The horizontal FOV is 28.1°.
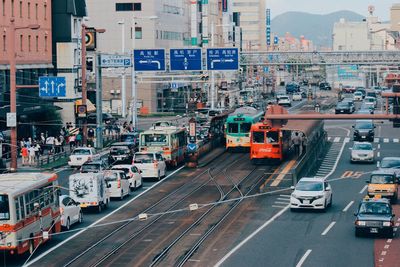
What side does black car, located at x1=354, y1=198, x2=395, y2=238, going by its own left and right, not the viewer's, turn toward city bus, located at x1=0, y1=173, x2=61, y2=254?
right

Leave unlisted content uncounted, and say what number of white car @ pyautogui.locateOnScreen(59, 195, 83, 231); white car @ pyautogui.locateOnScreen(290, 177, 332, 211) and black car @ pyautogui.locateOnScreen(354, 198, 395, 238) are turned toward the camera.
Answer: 2

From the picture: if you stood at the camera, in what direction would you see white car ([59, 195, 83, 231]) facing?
facing away from the viewer and to the right of the viewer

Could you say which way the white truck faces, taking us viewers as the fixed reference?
facing away from the viewer and to the right of the viewer

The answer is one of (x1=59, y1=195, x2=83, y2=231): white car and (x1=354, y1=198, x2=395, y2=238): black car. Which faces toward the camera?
the black car

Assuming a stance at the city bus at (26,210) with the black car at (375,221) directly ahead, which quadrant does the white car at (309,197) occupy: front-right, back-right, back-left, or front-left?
front-left

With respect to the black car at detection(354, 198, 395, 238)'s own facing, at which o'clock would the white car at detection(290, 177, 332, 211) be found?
The white car is roughly at 5 o'clock from the black car.

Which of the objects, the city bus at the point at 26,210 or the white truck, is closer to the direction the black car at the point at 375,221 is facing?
the city bus

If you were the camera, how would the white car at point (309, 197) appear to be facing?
facing the viewer

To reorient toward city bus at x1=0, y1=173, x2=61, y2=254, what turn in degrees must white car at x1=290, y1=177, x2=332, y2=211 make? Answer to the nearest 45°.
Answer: approximately 45° to its right

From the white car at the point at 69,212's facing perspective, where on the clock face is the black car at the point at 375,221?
The black car is roughly at 2 o'clock from the white car.

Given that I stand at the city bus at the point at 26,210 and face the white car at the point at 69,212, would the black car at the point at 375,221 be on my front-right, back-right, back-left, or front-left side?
front-right

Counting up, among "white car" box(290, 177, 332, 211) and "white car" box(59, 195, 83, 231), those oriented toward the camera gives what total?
1

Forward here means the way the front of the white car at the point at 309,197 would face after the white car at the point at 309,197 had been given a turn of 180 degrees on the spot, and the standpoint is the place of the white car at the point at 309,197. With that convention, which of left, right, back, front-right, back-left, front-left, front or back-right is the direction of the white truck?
left

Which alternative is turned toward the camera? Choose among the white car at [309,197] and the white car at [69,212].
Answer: the white car at [309,197]

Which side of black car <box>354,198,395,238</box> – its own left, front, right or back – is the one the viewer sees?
front

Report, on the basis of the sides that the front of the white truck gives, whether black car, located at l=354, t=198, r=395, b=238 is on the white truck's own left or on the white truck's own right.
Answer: on the white truck's own right
